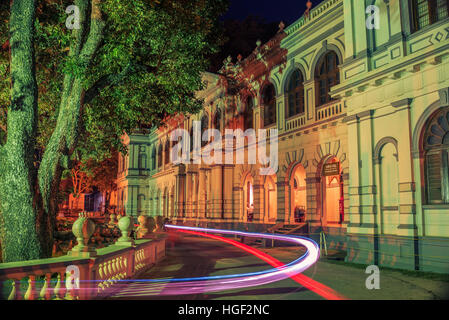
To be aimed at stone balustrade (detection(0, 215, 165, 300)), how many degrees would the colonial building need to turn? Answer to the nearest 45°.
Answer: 0° — it already faces it

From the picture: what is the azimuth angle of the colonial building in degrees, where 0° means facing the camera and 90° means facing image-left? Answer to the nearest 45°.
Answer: approximately 45°
